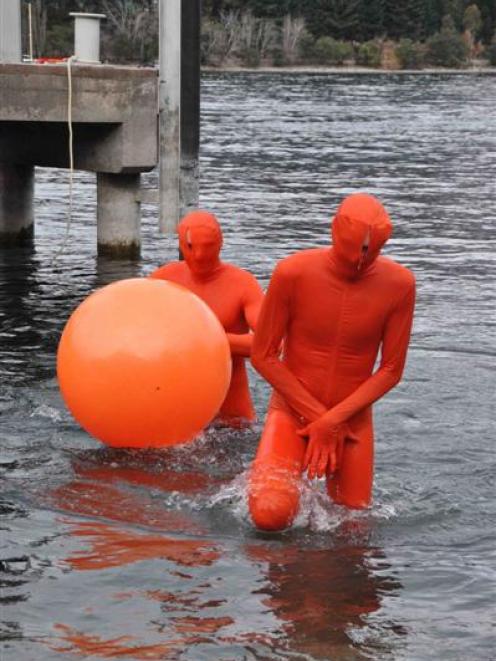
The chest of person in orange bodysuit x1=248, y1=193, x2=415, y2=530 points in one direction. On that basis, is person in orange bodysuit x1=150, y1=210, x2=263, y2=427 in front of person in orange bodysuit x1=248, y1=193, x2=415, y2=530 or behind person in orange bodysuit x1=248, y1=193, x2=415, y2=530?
behind

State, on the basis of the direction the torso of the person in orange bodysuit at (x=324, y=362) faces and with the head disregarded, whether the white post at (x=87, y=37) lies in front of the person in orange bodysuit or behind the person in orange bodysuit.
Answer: behind

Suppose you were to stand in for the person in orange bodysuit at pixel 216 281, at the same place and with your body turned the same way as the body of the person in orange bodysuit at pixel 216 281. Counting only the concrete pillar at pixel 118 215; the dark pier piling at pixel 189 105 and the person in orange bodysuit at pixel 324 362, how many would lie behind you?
2

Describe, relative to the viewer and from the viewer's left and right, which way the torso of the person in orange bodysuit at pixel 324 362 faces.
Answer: facing the viewer

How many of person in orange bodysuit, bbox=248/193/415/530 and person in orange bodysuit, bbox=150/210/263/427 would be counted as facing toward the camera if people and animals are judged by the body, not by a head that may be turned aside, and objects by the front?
2

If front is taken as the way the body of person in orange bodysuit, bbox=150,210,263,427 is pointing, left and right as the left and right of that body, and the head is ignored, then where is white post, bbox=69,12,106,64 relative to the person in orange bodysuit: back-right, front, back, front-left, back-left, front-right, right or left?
back

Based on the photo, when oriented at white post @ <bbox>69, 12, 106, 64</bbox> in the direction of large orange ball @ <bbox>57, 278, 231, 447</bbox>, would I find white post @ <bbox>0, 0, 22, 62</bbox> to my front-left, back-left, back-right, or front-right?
back-right

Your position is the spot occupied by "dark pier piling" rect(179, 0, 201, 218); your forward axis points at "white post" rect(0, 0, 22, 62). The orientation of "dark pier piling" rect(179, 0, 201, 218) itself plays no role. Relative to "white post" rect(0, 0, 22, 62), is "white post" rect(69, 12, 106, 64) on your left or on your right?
left

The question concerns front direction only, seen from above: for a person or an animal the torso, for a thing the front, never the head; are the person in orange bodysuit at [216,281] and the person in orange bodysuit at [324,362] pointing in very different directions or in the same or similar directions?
same or similar directions

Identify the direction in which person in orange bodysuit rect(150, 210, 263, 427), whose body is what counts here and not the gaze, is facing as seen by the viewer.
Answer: toward the camera

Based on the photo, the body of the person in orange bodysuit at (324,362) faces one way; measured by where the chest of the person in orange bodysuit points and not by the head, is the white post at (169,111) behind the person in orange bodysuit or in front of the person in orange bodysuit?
behind

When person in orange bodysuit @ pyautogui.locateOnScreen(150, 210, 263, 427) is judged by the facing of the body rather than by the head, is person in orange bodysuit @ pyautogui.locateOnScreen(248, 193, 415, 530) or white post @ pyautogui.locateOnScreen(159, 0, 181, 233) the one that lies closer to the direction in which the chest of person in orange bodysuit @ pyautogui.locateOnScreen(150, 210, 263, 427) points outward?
the person in orange bodysuit
